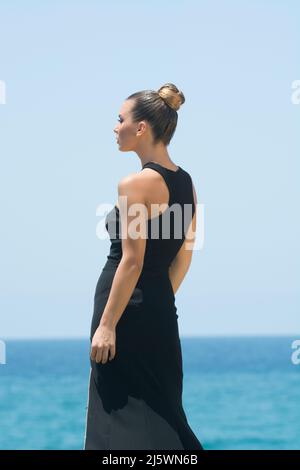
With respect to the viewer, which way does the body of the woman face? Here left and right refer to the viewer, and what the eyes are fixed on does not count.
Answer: facing away from the viewer and to the left of the viewer

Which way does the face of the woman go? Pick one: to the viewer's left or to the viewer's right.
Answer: to the viewer's left
